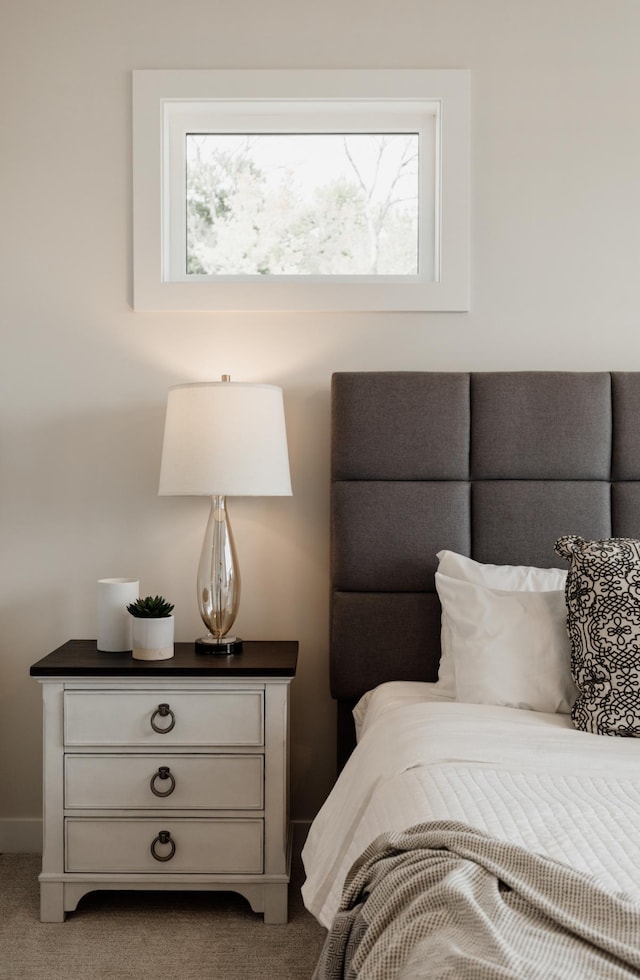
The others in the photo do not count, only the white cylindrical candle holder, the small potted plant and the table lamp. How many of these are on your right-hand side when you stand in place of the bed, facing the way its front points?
3

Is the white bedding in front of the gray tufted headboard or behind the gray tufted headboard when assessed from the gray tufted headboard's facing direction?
in front

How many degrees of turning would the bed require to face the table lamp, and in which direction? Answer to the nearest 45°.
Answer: approximately 90° to its right

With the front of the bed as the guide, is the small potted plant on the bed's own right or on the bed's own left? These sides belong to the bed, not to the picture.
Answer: on the bed's own right

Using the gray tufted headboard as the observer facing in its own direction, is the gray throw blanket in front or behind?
in front

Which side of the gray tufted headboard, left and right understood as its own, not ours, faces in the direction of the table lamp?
right

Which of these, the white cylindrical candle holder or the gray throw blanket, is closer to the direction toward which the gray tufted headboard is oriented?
the gray throw blanket

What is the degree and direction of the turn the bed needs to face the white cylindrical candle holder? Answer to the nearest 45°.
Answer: approximately 90° to its right

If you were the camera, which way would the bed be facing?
facing the viewer

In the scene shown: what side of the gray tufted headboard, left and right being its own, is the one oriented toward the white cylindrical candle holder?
right
